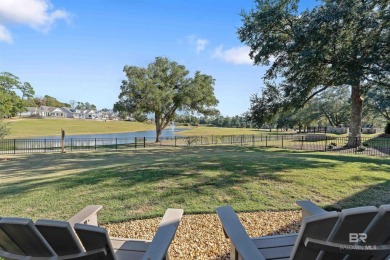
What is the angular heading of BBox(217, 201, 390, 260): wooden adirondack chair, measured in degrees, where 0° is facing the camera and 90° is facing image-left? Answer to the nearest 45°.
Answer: approximately 135°

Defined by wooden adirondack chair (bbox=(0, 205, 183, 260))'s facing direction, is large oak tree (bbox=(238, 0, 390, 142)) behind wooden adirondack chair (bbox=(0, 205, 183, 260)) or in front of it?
in front

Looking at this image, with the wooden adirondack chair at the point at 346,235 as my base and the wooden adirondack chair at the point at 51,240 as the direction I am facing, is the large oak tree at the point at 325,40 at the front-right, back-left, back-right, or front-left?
back-right

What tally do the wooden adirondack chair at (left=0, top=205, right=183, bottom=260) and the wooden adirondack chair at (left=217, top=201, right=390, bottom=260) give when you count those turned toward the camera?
0

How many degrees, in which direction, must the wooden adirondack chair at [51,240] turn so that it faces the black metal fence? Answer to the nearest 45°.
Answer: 0° — it already faces it

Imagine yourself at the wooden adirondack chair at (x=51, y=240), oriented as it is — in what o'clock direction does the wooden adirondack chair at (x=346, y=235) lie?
the wooden adirondack chair at (x=346, y=235) is roughly at 2 o'clock from the wooden adirondack chair at (x=51, y=240).

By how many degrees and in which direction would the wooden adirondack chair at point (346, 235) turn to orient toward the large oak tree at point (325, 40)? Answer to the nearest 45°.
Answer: approximately 45° to its right

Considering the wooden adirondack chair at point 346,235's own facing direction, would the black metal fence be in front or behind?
in front

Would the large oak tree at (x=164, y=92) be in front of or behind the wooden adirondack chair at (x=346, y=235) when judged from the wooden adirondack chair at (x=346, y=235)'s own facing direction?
in front

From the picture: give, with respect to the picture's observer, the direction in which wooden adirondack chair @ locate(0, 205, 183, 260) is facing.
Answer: facing away from the viewer and to the right of the viewer
